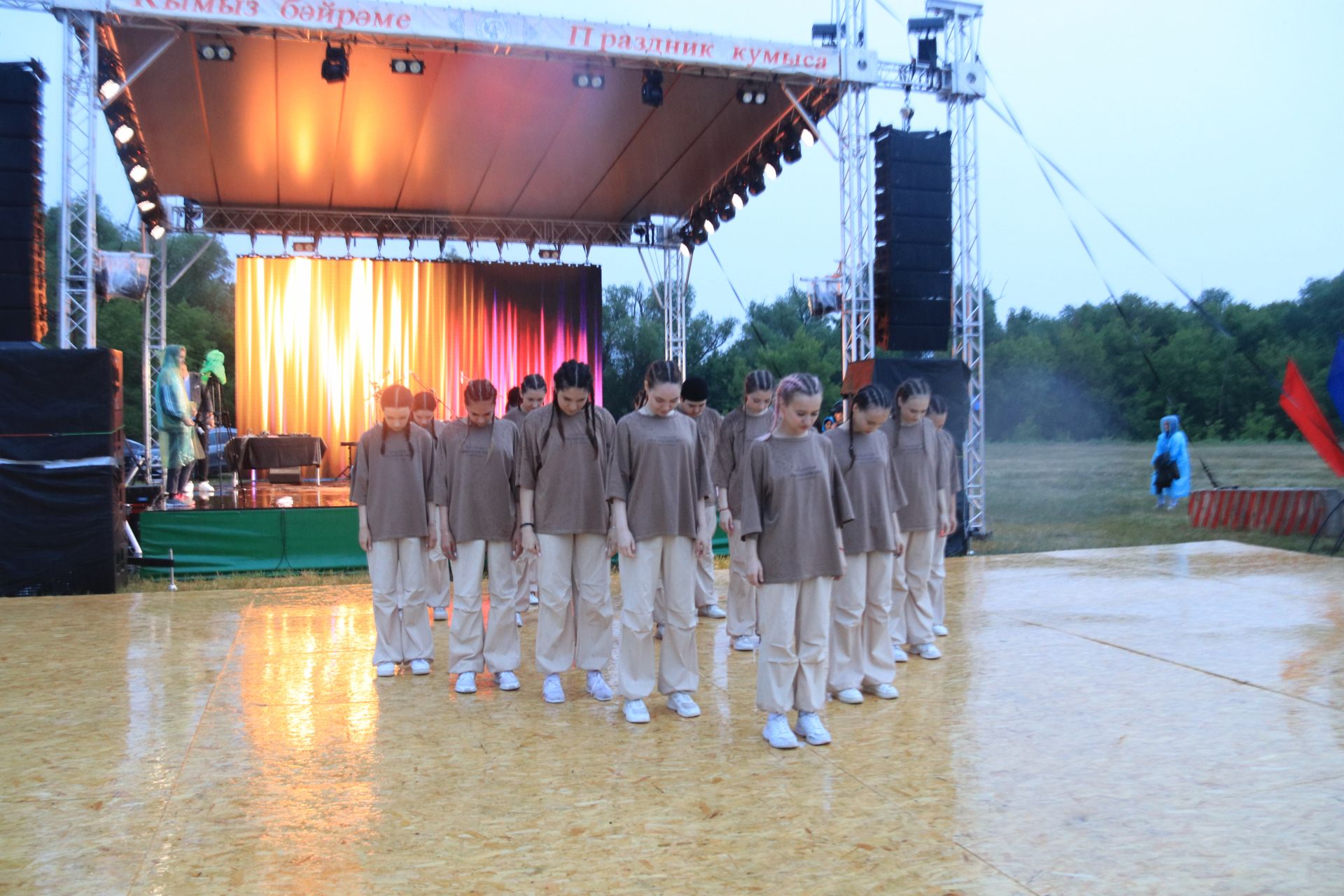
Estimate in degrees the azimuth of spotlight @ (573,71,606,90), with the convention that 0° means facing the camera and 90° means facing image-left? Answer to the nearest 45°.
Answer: approximately 0°

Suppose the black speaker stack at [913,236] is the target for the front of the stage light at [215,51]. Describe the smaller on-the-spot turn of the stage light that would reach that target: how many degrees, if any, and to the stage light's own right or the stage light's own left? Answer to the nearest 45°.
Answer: approximately 90° to the stage light's own left

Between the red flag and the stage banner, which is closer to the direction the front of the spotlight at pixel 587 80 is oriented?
the stage banner

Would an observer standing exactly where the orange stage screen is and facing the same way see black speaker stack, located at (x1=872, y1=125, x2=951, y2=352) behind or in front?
in front

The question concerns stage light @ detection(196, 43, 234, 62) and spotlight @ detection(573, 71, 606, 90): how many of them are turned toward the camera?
2

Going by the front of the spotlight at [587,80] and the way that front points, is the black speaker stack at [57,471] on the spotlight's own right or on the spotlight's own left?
on the spotlight's own right

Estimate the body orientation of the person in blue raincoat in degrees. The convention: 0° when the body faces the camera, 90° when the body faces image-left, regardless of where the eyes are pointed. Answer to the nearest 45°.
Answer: approximately 45°

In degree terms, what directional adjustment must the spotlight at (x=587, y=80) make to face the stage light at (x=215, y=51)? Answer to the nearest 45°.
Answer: approximately 90° to its right

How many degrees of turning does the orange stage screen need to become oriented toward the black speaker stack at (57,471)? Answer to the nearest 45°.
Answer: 0° — it already faces it

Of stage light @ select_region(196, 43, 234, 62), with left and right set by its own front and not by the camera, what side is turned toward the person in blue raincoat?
left
